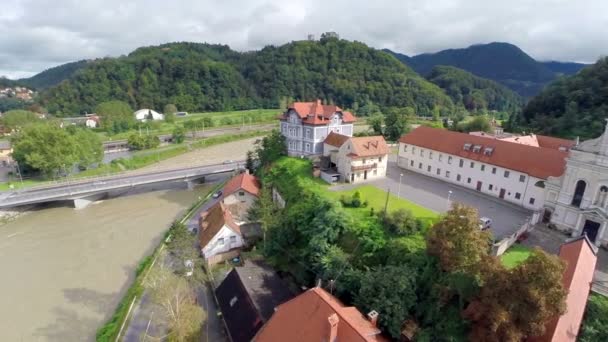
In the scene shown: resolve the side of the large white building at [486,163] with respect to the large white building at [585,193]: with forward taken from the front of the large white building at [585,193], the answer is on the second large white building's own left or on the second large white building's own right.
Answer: on the second large white building's own right

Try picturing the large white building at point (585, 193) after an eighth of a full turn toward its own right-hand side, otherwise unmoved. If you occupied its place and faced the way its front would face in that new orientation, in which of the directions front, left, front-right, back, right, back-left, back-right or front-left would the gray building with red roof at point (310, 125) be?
front

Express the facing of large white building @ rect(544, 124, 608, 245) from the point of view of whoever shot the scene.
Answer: facing the viewer and to the left of the viewer

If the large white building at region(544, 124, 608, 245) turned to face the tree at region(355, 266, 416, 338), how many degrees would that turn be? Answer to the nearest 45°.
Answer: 0° — it already faces it

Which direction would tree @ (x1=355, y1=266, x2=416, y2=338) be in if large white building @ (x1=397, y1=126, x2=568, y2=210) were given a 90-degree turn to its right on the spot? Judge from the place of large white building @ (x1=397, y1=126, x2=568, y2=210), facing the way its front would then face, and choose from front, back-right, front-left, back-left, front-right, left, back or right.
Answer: back-left

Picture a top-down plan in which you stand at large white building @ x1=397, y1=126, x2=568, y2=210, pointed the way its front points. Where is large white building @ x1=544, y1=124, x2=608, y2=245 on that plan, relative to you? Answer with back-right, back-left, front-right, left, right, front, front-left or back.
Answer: left

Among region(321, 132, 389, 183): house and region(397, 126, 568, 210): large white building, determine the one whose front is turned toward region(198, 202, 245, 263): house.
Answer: the large white building

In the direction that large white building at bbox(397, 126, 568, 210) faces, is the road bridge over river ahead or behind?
ahead

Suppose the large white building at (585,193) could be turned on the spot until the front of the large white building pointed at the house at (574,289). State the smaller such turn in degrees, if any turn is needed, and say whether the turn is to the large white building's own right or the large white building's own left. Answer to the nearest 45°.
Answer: approximately 45° to the large white building's own left

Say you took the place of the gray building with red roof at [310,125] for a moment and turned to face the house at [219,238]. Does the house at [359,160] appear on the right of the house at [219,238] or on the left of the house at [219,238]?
left

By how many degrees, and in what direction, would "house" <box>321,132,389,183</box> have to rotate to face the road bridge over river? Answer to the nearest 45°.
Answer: approximately 135° to its right

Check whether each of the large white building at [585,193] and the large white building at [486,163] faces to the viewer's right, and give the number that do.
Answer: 0

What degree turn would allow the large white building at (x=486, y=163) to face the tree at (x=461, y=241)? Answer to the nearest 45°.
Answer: approximately 45° to its left

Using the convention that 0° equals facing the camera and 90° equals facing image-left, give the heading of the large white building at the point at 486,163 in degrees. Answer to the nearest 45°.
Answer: approximately 45°
